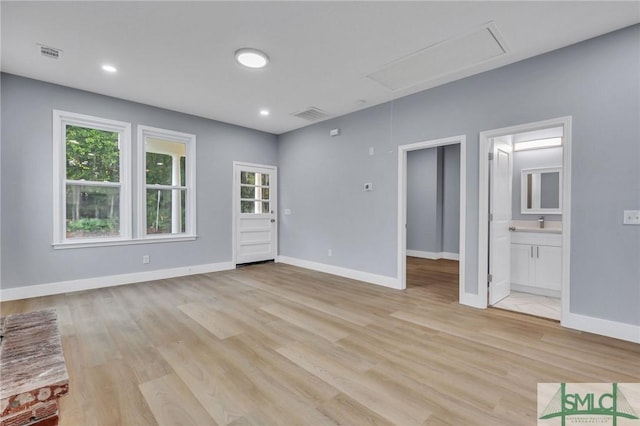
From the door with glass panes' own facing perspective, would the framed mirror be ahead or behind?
ahead

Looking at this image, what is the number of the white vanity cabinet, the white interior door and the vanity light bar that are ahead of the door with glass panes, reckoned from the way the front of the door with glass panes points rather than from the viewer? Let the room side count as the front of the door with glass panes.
3

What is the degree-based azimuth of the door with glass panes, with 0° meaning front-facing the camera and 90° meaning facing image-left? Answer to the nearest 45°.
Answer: approximately 315°

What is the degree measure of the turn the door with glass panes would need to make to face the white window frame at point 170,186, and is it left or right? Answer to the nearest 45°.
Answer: approximately 90° to its right

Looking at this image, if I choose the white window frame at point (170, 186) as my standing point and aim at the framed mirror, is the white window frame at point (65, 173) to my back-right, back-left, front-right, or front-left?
back-right

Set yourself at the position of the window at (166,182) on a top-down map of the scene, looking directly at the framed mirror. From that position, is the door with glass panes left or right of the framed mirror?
left

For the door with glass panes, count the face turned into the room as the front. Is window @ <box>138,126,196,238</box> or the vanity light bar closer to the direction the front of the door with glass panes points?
the vanity light bar

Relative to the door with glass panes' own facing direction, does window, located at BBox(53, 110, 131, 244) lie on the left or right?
on its right

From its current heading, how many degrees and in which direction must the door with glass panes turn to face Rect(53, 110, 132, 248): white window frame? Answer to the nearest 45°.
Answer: approximately 90° to its right

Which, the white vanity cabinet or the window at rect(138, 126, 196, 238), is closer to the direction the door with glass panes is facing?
the white vanity cabinet

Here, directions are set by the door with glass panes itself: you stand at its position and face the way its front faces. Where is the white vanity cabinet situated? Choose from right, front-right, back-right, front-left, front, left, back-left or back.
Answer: front

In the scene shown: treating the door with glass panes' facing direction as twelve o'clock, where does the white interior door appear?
The white interior door is roughly at 12 o'clock from the door with glass panes.
